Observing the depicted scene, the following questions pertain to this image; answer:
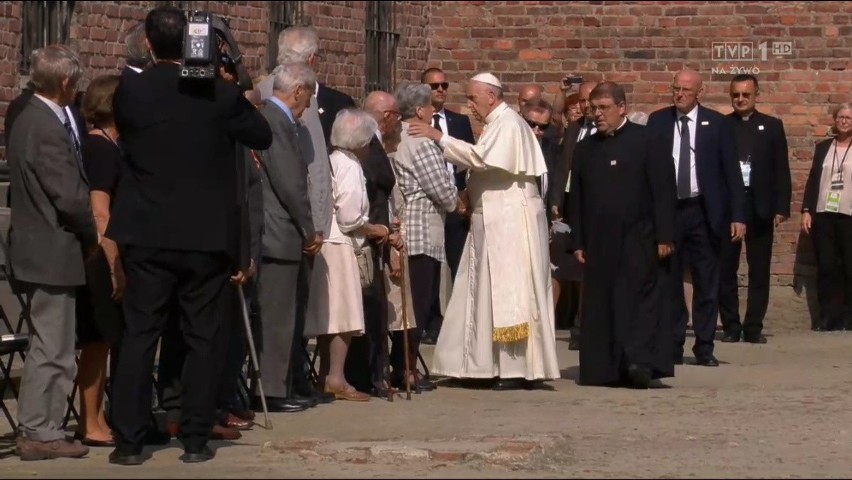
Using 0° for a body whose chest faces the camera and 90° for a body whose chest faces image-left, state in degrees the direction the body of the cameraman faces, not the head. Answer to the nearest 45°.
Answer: approximately 180°

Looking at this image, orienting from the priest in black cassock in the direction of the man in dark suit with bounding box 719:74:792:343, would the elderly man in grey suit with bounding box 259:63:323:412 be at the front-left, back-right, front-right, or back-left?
back-left

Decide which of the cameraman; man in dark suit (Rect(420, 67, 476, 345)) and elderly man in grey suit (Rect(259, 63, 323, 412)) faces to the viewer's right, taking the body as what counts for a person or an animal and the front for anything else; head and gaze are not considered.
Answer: the elderly man in grey suit

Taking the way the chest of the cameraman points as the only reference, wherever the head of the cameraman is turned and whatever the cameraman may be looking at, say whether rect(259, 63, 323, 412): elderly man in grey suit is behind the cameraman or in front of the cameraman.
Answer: in front

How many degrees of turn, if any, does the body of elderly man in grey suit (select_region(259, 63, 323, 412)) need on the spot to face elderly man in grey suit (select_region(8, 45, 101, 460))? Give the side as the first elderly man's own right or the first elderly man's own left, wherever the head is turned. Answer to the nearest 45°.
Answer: approximately 135° to the first elderly man's own right

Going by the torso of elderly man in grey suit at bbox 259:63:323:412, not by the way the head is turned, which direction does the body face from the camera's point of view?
to the viewer's right

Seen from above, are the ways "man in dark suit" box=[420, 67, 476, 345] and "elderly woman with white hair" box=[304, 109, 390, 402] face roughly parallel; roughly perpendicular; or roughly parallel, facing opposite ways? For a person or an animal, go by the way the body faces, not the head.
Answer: roughly perpendicular

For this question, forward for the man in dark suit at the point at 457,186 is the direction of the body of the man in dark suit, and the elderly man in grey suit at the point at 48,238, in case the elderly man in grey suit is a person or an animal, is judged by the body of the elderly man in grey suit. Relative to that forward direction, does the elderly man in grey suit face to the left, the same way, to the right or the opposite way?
to the left

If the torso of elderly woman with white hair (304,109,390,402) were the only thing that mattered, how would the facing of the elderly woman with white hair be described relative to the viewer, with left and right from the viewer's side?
facing to the right of the viewer

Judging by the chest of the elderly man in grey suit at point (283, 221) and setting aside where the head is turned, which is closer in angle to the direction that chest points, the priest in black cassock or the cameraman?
the priest in black cassock

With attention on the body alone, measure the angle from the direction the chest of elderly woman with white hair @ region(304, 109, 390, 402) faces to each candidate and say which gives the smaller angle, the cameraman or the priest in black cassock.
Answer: the priest in black cassock
